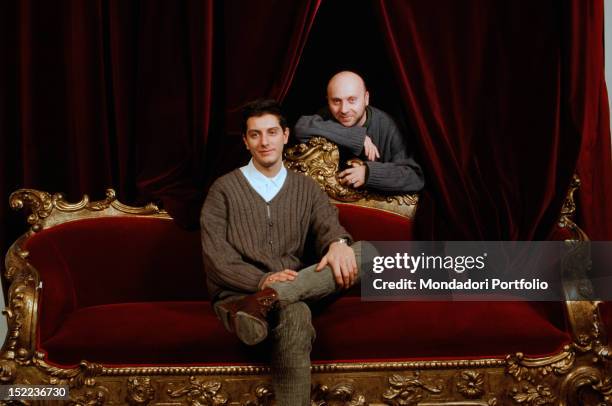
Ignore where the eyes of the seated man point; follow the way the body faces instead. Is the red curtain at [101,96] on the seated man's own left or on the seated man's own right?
on the seated man's own right

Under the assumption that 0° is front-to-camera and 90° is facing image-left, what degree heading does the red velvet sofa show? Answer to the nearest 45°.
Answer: approximately 0°

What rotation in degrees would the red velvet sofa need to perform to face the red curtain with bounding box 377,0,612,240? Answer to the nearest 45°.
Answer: approximately 135° to its left

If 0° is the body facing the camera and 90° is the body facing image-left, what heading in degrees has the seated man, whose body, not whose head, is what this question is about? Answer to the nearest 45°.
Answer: approximately 0°
